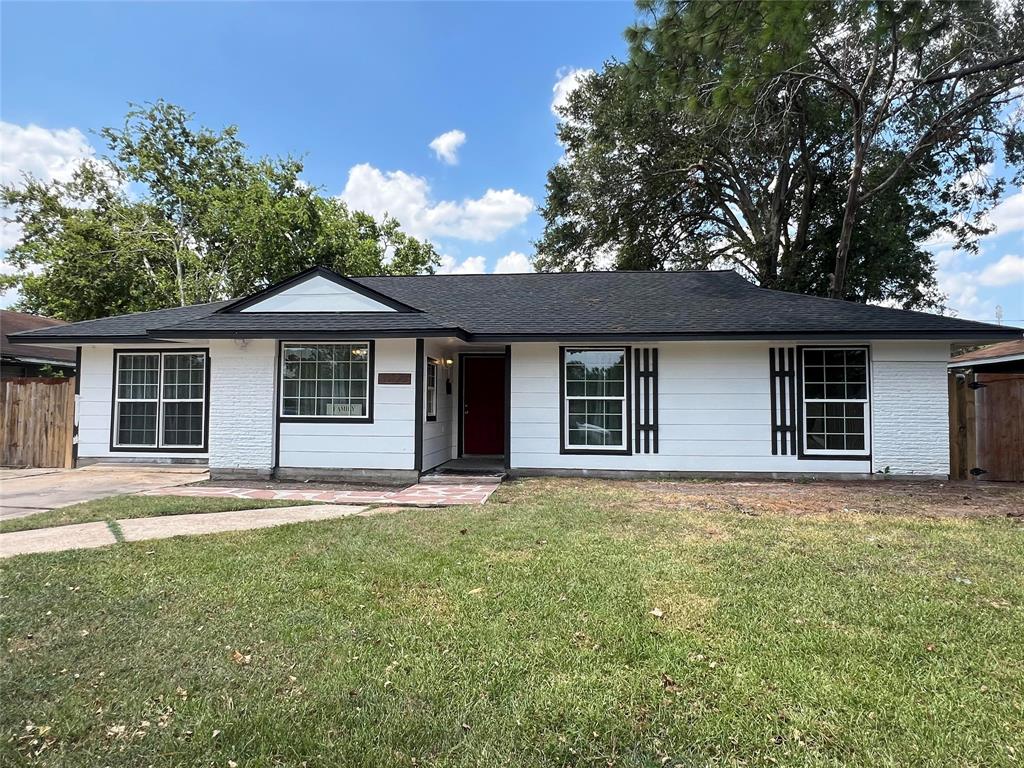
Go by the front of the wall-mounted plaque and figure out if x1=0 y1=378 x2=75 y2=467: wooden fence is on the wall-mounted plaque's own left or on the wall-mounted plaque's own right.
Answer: on the wall-mounted plaque's own right

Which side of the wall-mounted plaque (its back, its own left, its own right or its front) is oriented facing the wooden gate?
left

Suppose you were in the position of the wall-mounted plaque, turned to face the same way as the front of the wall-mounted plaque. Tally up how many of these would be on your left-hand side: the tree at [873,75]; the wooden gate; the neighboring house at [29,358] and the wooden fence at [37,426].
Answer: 2

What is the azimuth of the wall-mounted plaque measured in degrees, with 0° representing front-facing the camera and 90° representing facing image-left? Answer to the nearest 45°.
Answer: approximately 0°

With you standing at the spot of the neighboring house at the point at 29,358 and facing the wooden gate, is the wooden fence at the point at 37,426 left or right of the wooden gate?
right

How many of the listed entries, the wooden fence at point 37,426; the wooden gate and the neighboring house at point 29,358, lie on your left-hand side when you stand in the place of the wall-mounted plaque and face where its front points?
1

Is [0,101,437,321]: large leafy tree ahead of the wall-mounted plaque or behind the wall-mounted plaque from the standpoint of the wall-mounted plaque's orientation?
behind

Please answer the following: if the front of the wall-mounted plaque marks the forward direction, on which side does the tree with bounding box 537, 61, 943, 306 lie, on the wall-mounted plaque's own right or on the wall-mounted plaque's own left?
on the wall-mounted plaque's own left

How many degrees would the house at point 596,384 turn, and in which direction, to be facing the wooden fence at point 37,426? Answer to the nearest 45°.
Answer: approximately 90° to its right

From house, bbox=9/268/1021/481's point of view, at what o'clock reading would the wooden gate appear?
The wooden gate is roughly at 9 o'clock from the house.
